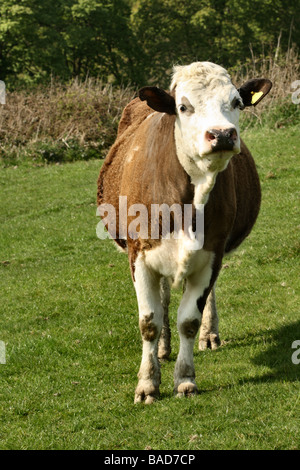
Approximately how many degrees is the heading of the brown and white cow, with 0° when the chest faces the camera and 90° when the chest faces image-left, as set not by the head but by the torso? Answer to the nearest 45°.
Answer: approximately 0°
